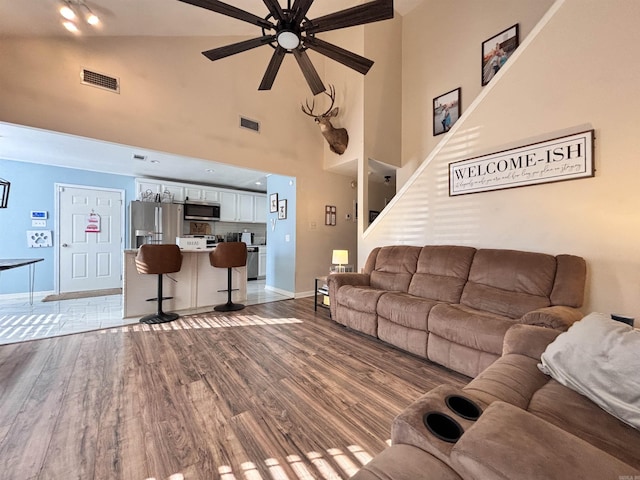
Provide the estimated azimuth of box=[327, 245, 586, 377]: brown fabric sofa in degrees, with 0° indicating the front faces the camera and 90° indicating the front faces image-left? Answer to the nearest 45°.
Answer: approximately 45°

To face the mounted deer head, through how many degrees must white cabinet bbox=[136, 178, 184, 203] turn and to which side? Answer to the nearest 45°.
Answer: approximately 45° to its left

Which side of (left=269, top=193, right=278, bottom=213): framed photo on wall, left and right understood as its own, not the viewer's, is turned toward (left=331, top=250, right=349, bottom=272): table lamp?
left

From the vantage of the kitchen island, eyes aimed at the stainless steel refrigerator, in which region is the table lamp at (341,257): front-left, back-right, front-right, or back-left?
back-right

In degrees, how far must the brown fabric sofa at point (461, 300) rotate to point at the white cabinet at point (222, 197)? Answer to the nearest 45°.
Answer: approximately 45° to its right

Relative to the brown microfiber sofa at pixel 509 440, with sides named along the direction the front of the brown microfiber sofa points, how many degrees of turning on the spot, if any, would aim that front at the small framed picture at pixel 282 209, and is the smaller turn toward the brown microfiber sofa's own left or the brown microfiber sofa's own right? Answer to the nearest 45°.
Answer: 0° — it already faces it

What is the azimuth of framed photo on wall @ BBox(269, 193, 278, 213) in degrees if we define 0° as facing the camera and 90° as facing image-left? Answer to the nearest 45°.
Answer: approximately 45°

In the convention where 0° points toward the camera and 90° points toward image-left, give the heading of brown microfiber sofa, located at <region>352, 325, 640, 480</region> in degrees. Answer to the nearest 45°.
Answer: approximately 135°

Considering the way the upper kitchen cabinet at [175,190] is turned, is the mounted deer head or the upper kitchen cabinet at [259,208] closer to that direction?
the mounted deer head

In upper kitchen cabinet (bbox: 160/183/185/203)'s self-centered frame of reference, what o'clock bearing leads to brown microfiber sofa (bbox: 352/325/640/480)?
The brown microfiber sofa is roughly at 12 o'clock from the upper kitchen cabinet.

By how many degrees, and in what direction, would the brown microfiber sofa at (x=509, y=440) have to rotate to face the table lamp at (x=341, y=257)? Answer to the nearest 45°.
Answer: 0° — it already faces it
